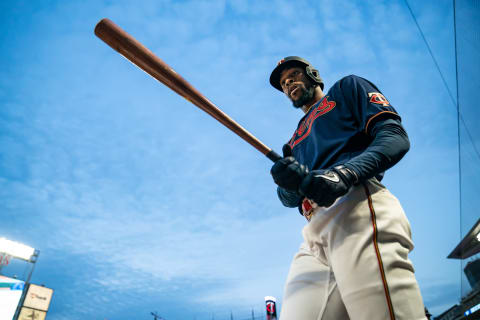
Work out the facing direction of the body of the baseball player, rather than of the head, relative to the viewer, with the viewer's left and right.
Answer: facing the viewer and to the left of the viewer

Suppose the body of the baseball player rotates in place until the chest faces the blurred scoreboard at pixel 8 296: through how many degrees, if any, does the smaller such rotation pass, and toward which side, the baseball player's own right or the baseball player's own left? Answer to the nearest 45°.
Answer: approximately 90° to the baseball player's own right

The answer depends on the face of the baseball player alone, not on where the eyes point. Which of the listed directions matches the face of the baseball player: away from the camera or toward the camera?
toward the camera

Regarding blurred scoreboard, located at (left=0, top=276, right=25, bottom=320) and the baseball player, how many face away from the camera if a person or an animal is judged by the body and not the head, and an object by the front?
0

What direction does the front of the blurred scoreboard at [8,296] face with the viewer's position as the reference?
facing the viewer and to the right of the viewer

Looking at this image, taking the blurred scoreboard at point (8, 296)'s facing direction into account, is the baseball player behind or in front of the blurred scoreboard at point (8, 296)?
in front
